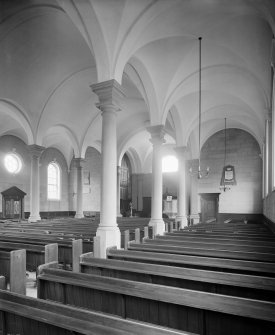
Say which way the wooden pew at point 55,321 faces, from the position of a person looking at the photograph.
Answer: facing away from the viewer and to the right of the viewer

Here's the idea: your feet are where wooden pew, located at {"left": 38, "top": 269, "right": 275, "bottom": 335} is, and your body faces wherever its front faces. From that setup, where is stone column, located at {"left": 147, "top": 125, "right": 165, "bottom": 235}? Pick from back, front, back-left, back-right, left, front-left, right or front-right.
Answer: front-left

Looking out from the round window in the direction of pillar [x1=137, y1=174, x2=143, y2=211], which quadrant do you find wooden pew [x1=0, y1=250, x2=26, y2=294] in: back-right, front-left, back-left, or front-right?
back-right

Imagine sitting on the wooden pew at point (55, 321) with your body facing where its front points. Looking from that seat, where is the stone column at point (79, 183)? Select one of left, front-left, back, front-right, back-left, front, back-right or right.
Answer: front-left

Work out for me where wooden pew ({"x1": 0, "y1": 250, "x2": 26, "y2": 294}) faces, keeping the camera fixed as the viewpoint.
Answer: facing away from the viewer and to the right of the viewer

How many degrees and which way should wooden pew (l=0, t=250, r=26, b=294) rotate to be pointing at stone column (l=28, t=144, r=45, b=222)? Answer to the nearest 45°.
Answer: approximately 45° to its left

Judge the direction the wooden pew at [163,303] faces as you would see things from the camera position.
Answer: facing away from the viewer and to the right of the viewer

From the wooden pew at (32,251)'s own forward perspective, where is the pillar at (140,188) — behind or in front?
in front

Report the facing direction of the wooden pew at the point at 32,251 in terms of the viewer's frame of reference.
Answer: facing away from the viewer and to the right of the viewer

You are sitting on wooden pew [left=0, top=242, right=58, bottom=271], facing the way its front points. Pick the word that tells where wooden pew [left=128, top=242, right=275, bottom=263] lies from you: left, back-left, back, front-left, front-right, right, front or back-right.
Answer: right
